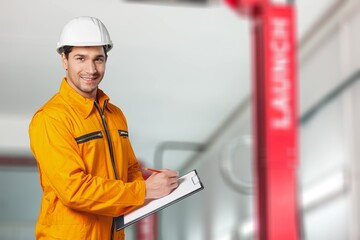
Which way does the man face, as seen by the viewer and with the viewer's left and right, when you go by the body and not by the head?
facing the viewer and to the right of the viewer
